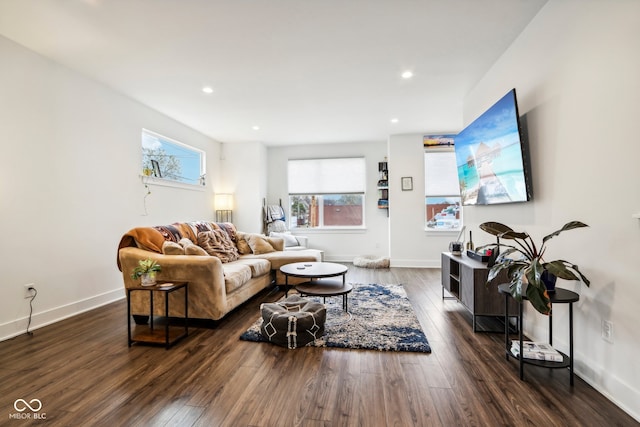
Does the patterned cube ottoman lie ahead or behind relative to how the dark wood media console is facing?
ahead

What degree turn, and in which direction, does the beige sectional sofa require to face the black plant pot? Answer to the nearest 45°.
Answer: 0° — it already faces it

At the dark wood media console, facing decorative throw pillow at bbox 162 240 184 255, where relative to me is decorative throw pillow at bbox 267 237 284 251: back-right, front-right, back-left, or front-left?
front-right

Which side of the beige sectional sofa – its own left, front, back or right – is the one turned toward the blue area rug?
front

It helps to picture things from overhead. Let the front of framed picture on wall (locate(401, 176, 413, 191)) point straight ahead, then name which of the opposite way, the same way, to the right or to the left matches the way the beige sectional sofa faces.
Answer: to the left

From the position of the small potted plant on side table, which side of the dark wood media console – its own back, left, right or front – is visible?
front

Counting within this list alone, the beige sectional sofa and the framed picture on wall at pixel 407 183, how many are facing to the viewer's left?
0

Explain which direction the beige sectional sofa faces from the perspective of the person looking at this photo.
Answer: facing the viewer and to the right of the viewer

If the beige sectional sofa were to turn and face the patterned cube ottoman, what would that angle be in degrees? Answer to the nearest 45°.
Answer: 0° — it already faces it

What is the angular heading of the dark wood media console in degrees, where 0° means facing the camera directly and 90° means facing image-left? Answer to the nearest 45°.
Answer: approximately 45°

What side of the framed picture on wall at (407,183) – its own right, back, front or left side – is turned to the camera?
front

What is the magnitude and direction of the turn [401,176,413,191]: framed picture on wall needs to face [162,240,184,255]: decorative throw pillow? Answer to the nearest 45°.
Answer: approximately 45° to its right

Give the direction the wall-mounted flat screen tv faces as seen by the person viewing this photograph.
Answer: facing the viewer and to the left of the viewer

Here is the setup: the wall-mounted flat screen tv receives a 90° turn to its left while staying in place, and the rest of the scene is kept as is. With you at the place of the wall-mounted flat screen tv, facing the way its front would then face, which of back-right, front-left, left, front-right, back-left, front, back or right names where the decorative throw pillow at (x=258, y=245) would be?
back-right

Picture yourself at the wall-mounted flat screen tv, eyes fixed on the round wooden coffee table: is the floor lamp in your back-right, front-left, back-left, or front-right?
front-right
